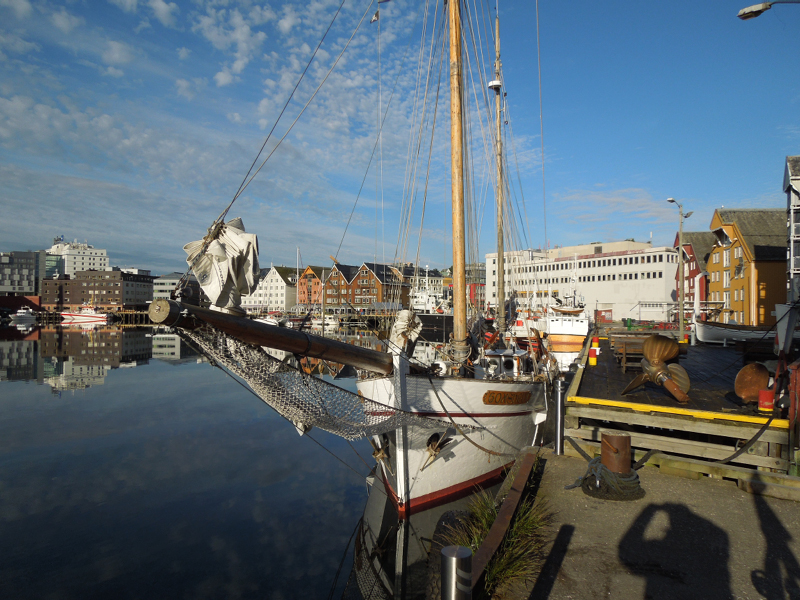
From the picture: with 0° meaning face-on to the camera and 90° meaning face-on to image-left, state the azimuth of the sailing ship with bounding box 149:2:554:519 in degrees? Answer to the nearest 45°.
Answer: approximately 45°

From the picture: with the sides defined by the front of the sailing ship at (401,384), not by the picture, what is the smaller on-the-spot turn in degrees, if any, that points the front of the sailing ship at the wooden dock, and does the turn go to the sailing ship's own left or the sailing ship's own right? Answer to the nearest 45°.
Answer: approximately 135° to the sailing ship's own left

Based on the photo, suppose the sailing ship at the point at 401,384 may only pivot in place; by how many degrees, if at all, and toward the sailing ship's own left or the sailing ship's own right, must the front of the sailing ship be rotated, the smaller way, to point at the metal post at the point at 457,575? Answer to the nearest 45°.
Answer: approximately 45° to the sailing ship's own left

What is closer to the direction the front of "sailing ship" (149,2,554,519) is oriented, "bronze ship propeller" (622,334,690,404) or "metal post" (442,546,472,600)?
the metal post

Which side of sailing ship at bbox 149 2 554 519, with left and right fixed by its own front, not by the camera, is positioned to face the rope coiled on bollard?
left

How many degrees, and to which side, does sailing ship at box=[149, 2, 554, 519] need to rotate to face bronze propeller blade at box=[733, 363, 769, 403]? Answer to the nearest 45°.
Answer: approximately 135° to its left

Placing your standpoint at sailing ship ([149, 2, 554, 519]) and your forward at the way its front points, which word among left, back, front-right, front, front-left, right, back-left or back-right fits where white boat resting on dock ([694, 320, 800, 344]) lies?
back

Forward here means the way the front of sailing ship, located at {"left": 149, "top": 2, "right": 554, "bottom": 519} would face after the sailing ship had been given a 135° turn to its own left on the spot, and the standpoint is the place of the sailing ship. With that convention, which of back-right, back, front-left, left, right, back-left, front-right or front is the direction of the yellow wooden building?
front-left
